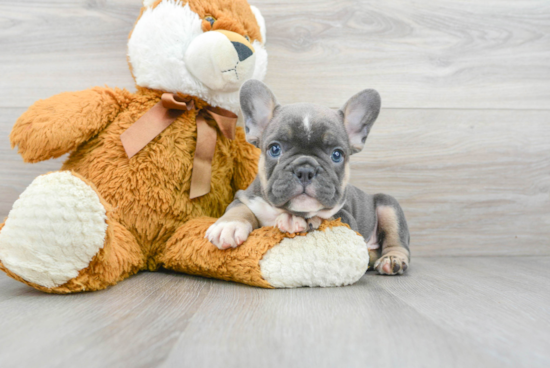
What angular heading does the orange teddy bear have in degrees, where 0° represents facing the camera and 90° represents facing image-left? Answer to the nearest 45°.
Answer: approximately 315°
